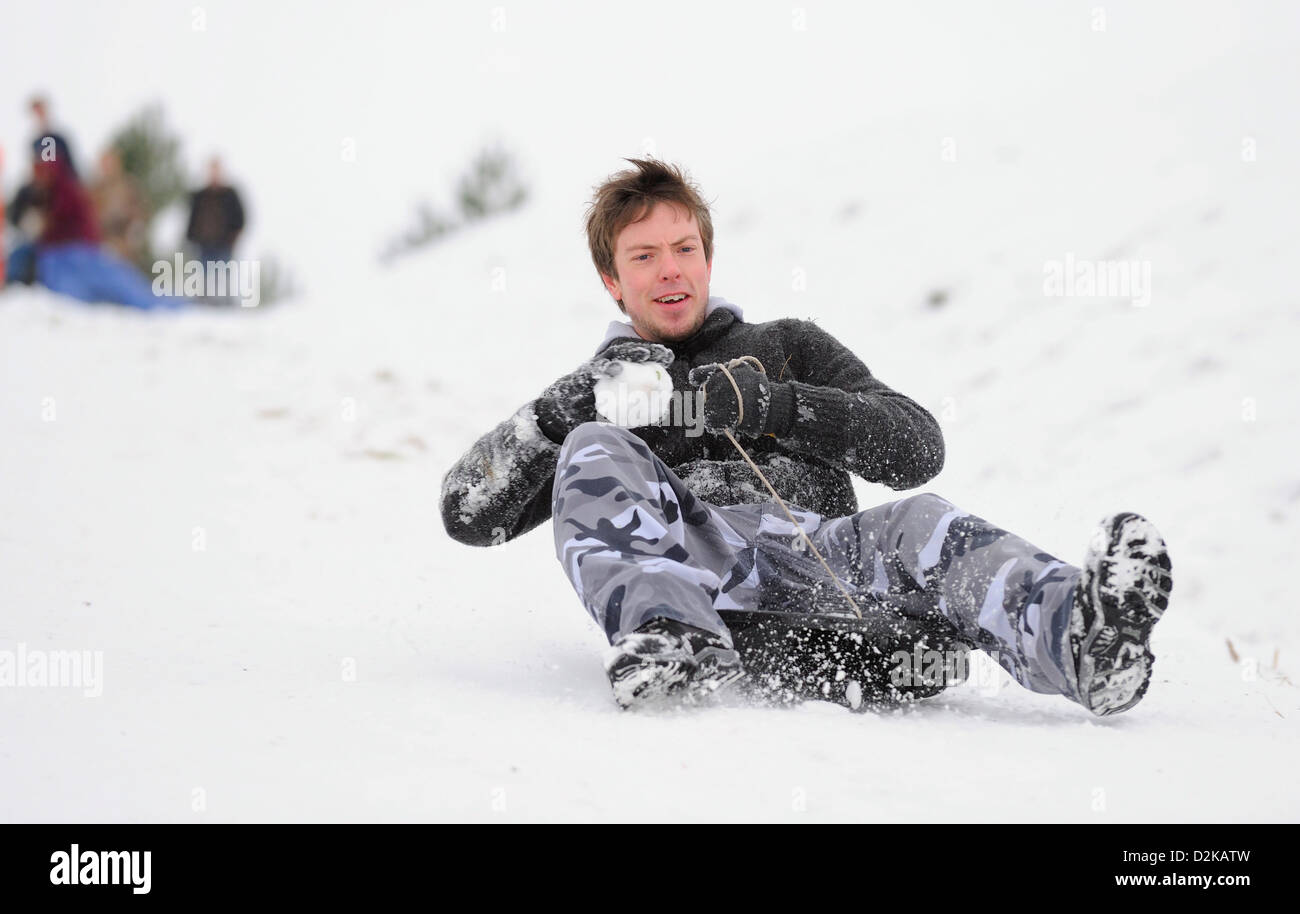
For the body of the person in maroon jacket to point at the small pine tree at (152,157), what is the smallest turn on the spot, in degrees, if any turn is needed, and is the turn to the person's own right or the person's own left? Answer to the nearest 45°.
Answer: approximately 90° to the person's own left

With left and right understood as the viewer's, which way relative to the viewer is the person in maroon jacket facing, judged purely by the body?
facing to the right of the viewer

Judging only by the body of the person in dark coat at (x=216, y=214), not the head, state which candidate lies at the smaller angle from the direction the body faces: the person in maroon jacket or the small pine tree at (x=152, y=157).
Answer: the person in maroon jacket

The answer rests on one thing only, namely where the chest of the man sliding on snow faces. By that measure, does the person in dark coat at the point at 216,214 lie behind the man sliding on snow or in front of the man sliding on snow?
behind

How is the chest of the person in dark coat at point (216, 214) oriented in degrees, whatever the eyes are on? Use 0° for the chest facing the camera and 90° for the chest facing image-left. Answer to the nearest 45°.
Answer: approximately 0°

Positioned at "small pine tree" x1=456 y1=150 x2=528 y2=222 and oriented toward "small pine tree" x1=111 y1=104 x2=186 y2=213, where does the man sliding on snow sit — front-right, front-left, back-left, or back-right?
back-left
